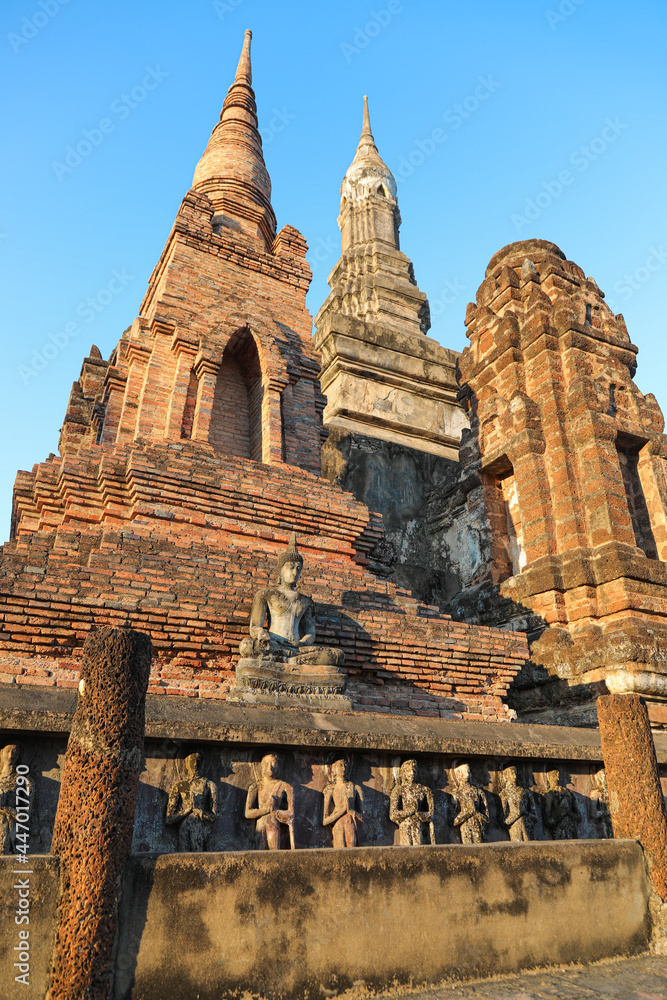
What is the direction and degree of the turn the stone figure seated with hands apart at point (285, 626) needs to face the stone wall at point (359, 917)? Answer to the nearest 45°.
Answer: approximately 45° to its right

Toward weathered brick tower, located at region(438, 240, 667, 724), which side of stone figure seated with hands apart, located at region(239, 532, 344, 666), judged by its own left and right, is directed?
left

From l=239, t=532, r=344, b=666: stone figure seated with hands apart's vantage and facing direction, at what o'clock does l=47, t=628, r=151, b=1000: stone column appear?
The stone column is roughly at 2 o'clock from the stone figure seated with hands apart.

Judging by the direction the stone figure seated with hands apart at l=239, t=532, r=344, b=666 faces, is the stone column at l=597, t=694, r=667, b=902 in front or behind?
in front

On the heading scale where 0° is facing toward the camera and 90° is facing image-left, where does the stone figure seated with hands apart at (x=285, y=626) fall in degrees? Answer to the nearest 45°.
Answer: approximately 315°
